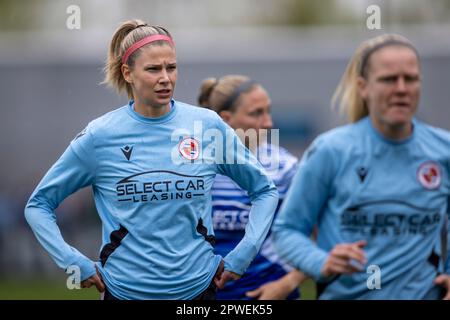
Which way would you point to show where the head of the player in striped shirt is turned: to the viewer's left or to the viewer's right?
to the viewer's right

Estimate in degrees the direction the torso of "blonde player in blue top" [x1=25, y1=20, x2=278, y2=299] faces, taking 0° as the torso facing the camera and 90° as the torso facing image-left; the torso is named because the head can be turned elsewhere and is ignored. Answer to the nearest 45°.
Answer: approximately 0°

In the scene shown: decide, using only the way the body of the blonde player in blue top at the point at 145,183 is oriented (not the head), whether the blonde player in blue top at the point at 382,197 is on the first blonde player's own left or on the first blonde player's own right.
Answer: on the first blonde player's own left

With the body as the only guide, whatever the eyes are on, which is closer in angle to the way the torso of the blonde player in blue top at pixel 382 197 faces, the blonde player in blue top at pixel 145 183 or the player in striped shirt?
the blonde player in blue top

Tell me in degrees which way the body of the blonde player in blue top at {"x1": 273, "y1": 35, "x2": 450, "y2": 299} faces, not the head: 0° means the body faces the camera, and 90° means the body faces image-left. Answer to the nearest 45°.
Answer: approximately 0°

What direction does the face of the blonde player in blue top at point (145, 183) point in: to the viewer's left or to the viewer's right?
to the viewer's right

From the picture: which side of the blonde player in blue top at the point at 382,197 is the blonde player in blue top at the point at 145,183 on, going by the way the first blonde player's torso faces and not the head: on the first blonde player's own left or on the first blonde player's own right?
on the first blonde player's own right

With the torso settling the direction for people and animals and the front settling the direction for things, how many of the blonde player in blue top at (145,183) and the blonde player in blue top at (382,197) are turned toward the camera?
2

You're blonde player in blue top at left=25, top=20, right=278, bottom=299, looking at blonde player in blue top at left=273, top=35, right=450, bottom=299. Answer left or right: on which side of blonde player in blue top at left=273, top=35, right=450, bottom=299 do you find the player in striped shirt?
left

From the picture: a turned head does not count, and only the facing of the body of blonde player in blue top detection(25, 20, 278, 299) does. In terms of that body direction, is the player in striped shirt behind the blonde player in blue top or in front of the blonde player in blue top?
behind
